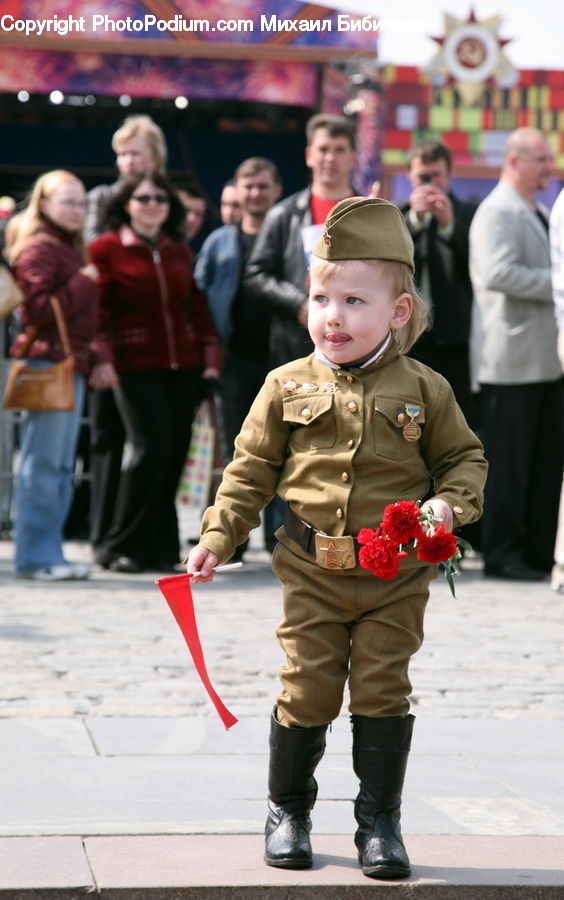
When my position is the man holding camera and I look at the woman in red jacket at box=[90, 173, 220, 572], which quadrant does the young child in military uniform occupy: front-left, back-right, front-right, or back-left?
front-left

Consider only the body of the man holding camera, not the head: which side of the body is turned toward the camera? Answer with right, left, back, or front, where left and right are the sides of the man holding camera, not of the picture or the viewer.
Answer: front

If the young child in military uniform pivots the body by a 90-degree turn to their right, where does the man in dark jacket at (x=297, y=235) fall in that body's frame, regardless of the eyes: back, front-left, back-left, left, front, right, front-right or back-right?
right

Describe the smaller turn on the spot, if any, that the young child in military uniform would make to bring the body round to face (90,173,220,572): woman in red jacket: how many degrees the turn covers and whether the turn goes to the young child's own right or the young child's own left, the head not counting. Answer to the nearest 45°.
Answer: approximately 180°

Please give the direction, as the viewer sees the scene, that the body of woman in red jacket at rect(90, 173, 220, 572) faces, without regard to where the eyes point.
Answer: toward the camera

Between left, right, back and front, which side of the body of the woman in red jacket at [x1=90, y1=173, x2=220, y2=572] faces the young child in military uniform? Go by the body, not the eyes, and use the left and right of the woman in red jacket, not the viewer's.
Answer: front

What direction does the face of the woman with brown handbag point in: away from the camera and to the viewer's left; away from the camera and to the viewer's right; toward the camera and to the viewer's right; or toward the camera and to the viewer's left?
toward the camera and to the viewer's right

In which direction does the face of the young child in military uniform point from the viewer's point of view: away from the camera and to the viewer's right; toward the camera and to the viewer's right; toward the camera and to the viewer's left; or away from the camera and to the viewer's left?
toward the camera and to the viewer's left
